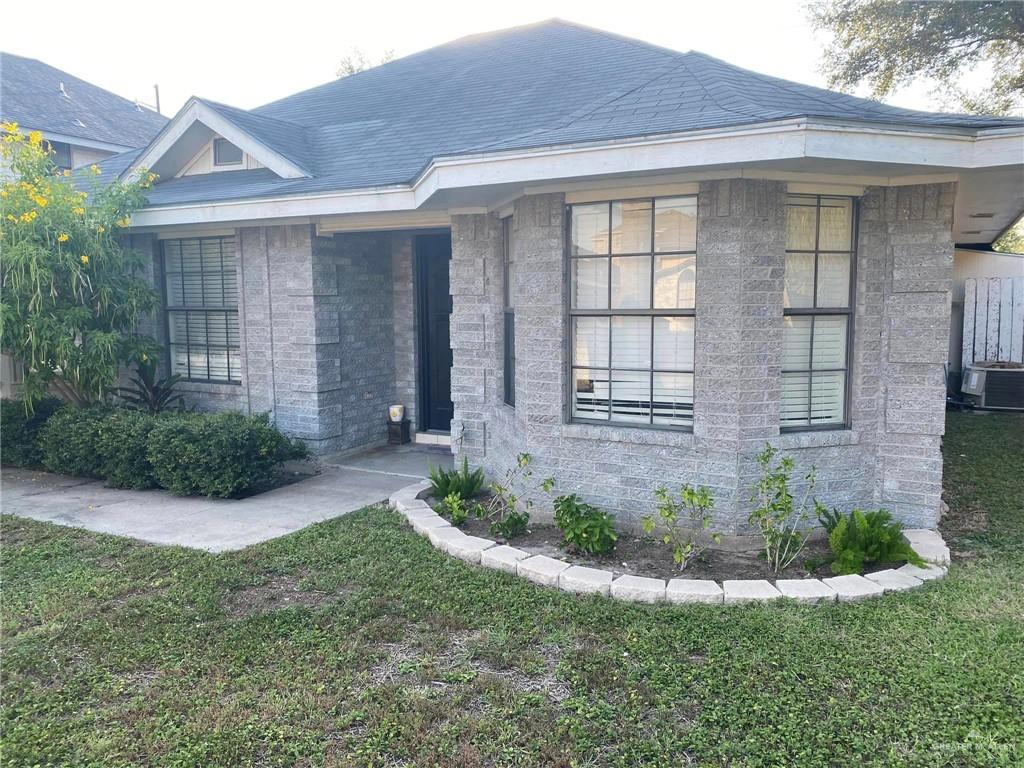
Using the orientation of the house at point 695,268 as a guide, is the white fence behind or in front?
behind

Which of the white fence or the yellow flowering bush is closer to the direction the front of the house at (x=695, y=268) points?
the yellow flowering bush

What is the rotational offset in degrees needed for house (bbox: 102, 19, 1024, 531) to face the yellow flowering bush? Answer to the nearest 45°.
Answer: approximately 45° to its right

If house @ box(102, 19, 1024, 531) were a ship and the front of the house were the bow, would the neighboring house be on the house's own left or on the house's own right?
on the house's own right

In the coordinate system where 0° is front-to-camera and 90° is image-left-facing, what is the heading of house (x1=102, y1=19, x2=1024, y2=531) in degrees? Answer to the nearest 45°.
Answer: approximately 45°

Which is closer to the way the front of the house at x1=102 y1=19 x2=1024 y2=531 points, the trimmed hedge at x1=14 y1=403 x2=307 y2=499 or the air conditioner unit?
the trimmed hedge

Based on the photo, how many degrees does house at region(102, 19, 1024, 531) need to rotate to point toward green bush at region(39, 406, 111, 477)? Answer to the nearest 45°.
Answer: approximately 45° to its right

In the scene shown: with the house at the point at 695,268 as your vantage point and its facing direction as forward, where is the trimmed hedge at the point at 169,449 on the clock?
The trimmed hedge is roughly at 2 o'clock from the house.

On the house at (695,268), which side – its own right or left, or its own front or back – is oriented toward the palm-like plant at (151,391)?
right
